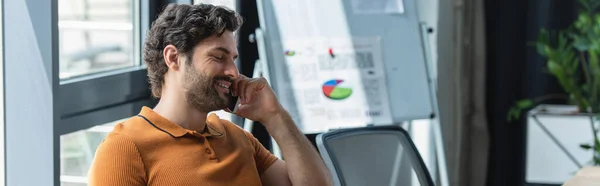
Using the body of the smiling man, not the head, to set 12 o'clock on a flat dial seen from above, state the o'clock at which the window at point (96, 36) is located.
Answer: The window is roughly at 7 o'clock from the smiling man.

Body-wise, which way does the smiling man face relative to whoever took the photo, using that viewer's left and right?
facing the viewer and to the right of the viewer

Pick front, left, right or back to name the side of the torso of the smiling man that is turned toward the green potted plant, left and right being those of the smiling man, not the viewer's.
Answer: left

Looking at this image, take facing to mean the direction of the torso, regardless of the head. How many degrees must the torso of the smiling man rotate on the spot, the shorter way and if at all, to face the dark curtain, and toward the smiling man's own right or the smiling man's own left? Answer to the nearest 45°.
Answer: approximately 90° to the smiling man's own left

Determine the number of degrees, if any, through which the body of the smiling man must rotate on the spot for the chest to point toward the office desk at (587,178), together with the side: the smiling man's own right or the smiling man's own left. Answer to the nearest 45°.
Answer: approximately 90° to the smiling man's own left

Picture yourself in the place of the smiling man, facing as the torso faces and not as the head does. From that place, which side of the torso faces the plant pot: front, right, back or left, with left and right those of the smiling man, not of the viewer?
left
